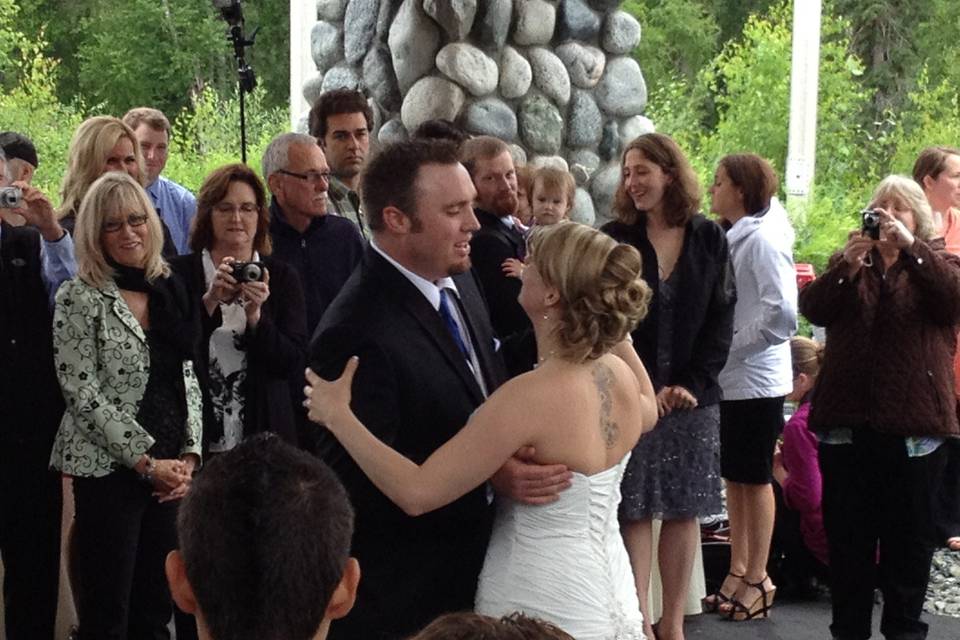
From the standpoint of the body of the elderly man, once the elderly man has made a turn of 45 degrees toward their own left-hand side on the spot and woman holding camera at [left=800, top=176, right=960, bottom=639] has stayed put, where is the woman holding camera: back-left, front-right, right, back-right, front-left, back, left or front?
front

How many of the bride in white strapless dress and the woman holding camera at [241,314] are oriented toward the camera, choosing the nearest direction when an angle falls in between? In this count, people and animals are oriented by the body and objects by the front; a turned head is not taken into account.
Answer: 1

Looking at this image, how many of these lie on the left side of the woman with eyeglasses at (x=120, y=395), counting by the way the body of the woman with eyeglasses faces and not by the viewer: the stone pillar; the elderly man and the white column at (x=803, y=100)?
3

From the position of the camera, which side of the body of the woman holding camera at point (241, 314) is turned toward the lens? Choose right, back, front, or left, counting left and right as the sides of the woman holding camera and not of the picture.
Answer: front

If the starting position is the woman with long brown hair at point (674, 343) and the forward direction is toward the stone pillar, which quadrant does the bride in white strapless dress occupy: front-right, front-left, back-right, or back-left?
back-left

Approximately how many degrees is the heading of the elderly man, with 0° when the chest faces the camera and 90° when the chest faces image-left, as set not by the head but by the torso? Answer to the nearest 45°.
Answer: approximately 315°

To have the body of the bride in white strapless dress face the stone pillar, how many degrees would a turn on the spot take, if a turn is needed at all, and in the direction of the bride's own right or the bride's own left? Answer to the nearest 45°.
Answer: approximately 45° to the bride's own right

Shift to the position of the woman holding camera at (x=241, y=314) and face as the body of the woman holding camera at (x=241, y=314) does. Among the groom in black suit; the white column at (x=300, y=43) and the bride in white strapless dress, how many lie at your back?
1

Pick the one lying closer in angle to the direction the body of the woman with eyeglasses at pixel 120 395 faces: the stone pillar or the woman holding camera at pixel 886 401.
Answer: the woman holding camera

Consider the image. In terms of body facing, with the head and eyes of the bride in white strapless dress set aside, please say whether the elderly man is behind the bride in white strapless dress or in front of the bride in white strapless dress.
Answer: in front

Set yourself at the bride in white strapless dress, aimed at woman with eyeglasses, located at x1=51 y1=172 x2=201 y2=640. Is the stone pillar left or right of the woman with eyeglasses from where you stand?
right

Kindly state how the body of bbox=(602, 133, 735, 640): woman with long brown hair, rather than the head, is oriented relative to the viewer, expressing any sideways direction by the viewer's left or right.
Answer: facing the viewer and to the left of the viewer

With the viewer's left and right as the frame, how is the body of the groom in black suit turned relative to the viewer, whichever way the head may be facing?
facing the viewer and to the right of the viewer

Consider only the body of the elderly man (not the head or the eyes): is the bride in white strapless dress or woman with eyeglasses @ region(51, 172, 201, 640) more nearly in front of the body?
the bride in white strapless dress
